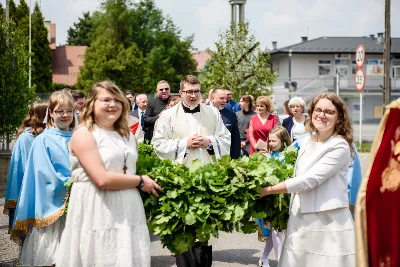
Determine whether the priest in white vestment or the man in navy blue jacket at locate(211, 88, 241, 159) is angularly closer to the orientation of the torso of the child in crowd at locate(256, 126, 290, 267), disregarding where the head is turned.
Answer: the priest in white vestment

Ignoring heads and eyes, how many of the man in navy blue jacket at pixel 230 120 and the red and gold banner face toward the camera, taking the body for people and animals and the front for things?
2

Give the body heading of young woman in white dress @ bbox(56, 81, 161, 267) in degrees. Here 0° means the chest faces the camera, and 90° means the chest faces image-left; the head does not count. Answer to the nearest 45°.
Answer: approximately 315°

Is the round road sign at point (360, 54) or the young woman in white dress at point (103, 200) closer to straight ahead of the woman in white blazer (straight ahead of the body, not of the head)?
the young woman in white dress

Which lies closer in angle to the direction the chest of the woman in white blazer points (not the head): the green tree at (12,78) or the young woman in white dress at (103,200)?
the young woman in white dress

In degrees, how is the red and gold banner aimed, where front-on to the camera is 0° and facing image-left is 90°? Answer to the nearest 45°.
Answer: approximately 0°

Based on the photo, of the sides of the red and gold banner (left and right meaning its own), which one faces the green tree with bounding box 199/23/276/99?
back

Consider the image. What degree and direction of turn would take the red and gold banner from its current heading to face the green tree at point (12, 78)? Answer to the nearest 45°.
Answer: approximately 135° to its right

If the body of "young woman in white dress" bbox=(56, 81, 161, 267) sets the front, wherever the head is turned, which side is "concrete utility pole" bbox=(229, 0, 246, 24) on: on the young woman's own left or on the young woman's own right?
on the young woman's own left
